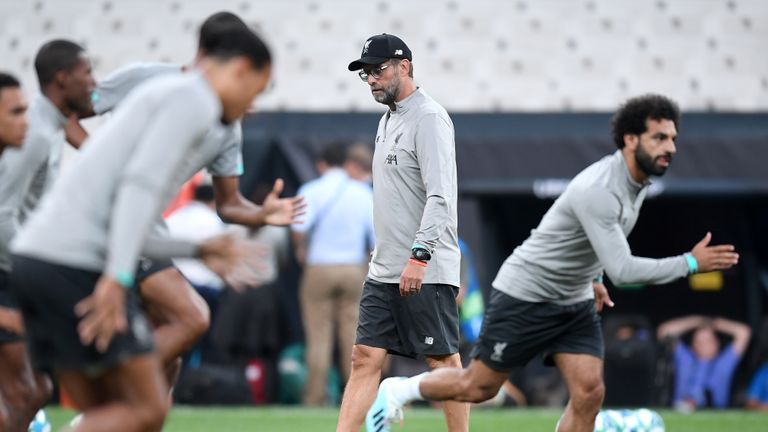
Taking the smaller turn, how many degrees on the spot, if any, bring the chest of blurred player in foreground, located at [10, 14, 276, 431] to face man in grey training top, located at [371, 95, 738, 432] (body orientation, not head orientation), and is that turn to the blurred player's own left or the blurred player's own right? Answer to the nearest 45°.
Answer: approximately 45° to the blurred player's own left

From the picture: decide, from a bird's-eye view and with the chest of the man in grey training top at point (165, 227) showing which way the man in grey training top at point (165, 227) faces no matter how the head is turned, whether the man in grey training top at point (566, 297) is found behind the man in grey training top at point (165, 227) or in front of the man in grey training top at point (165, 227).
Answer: in front

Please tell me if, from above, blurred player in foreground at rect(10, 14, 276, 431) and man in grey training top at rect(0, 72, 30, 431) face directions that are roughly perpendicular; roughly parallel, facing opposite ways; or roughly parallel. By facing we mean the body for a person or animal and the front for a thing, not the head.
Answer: roughly parallel

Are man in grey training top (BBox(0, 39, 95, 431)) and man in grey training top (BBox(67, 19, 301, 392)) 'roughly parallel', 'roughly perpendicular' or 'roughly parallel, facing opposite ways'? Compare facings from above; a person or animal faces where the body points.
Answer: roughly parallel

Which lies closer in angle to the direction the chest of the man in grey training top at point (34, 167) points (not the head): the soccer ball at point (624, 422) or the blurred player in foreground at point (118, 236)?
the soccer ball
